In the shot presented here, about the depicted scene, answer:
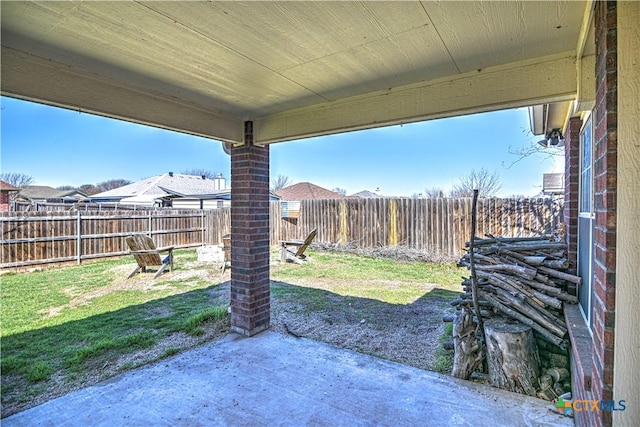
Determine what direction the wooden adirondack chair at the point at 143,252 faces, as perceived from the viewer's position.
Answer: facing away from the viewer and to the right of the viewer

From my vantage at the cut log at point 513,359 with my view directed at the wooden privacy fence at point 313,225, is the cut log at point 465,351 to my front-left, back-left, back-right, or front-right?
front-left

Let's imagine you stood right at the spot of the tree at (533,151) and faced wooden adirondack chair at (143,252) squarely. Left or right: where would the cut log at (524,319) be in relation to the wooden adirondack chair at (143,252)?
left

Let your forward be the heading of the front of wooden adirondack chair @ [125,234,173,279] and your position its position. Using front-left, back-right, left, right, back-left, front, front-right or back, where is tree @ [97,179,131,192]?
front-left

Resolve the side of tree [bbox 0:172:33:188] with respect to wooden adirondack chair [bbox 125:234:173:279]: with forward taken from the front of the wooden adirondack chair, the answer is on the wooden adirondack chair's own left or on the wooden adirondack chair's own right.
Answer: on the wooden adirondack chair's own left

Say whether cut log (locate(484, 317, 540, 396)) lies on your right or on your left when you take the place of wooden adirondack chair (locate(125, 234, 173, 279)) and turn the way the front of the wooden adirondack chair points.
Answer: on your right
